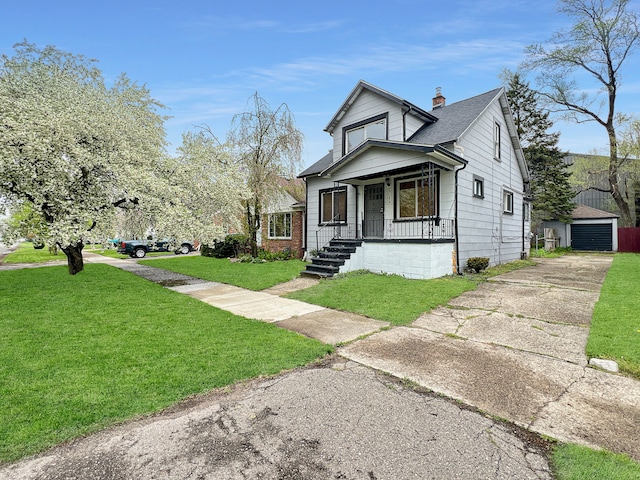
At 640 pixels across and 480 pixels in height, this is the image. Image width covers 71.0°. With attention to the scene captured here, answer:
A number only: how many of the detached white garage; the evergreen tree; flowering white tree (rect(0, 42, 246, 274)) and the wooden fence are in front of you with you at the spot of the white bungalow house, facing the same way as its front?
1

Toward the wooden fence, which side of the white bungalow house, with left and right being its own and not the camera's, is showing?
back

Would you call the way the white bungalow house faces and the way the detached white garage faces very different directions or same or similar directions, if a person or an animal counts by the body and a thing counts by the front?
same or similar directions

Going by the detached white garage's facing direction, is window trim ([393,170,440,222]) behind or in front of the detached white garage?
in front

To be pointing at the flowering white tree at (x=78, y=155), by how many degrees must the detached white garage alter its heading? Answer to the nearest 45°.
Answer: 0° — it already faces it

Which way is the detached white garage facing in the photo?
toward the camera

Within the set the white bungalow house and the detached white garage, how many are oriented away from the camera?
0

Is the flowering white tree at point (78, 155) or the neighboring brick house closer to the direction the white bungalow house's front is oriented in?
the flowering white tree

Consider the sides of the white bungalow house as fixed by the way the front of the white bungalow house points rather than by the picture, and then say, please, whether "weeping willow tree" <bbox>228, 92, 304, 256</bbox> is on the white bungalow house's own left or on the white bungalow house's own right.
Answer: on the white bungalow house's own right

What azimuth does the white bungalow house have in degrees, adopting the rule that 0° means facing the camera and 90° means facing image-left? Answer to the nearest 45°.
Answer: approximately 45°

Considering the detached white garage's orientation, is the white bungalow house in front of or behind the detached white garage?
in front

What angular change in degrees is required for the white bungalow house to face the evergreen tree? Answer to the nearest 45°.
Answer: approximately 180°
